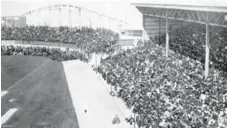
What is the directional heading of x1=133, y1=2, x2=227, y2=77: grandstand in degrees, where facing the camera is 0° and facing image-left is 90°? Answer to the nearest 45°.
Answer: approximately 45°

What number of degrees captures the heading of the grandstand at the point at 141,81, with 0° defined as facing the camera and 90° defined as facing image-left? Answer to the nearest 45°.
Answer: approximately 45°
